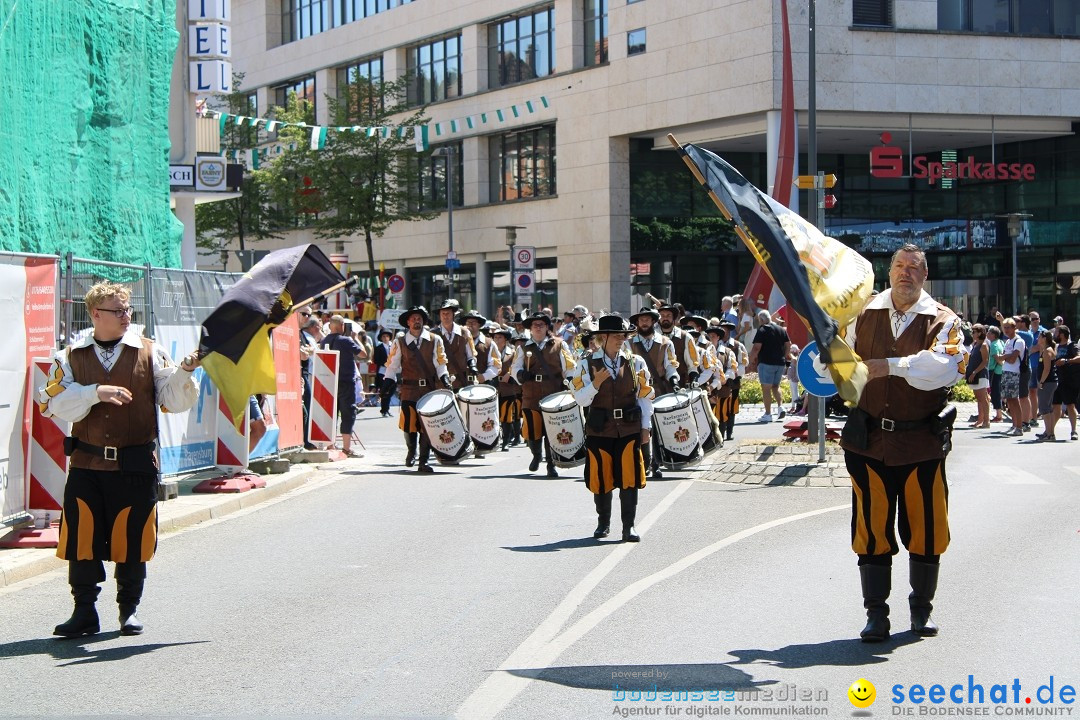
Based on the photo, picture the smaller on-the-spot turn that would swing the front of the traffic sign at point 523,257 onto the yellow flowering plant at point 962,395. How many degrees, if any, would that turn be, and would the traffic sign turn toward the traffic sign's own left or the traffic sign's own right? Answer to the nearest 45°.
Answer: approximately 45° to the traffic sign's own left

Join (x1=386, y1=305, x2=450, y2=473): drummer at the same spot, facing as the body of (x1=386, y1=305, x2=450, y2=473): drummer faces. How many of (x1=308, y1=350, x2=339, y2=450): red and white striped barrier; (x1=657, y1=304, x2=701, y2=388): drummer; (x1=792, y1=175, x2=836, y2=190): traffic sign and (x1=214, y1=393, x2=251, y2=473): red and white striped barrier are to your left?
2

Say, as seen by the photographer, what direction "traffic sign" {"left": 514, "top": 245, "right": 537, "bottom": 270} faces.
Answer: facing the viewer

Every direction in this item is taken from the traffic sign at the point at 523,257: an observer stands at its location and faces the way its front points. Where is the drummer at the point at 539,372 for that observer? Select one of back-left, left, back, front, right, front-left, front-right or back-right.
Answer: front

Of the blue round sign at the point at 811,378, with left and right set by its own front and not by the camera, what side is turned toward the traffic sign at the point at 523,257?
back

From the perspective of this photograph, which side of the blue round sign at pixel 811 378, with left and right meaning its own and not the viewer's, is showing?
front

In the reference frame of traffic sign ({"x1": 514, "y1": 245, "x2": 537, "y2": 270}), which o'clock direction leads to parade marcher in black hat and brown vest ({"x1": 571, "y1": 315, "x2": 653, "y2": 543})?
The parade marcher in black hat and brown vest is roughly at 12 o'clock from the traffic sign.

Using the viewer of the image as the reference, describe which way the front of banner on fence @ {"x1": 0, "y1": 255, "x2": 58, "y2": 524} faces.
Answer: facing the viewer and to the right of the viewer

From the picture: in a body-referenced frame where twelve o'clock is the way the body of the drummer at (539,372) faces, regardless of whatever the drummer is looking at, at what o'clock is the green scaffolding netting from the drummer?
The green scaffolding netting is roughly at 3 o'clock from the drummer.

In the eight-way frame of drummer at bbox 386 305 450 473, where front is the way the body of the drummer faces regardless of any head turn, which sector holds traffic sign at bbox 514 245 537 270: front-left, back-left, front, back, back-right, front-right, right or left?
back

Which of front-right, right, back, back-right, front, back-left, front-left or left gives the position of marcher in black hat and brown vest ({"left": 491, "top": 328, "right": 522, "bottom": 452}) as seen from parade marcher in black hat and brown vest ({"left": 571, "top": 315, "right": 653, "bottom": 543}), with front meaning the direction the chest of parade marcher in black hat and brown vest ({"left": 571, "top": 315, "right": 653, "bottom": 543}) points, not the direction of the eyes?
back

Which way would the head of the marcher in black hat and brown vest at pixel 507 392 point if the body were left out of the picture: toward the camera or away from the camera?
toward the camera
